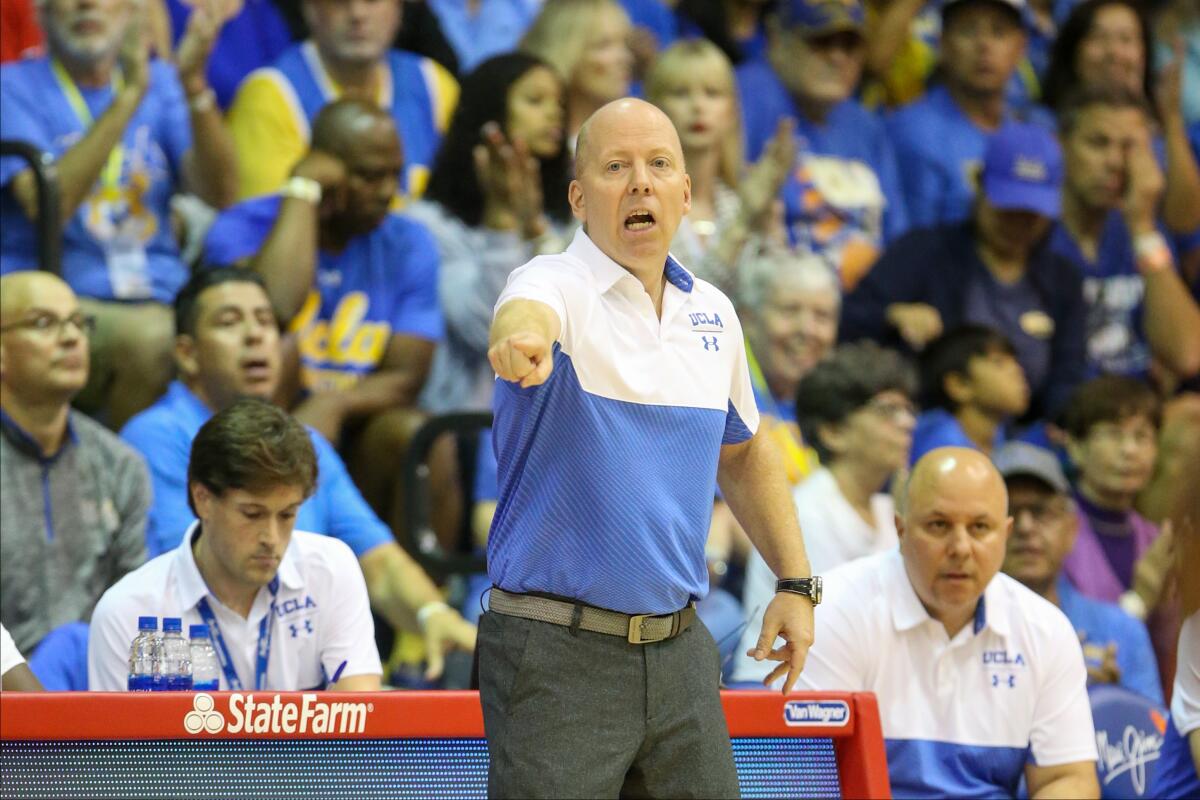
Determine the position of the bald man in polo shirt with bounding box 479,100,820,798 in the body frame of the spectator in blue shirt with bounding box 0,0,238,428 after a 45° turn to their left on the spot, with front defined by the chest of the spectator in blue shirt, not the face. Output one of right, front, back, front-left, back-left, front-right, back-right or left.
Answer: front-right

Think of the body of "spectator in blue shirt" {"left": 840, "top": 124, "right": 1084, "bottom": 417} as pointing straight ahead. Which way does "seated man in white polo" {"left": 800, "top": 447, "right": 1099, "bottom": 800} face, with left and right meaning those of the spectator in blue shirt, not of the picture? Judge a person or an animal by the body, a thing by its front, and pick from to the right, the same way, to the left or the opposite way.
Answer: the same way

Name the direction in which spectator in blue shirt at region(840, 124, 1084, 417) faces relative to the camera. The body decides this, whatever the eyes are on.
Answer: toward the camera

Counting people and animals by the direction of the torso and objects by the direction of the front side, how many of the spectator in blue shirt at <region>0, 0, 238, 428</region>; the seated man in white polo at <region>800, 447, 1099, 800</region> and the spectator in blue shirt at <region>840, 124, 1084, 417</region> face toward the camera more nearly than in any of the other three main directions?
3

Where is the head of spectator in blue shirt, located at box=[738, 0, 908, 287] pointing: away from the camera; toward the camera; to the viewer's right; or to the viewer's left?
toward the camera

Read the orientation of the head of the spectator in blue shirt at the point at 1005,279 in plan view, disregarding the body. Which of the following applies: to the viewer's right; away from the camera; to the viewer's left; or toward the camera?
toward the camera

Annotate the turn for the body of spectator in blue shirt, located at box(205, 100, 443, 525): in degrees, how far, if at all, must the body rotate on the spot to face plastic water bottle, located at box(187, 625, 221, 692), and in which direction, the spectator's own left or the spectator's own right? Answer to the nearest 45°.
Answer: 0° — they already face it

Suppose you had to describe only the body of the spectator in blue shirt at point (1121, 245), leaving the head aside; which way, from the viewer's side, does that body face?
toward the camera

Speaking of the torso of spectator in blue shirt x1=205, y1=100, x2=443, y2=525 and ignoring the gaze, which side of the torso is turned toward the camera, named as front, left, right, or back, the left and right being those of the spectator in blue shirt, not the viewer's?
front

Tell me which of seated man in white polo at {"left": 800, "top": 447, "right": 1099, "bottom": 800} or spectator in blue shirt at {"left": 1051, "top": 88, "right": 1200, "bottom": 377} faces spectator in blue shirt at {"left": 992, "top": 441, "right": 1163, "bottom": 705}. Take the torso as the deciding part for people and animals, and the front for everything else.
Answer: spectator in blue shirt at {"left": 1051, "top": 88, "right": 1200, "bottom": 377}

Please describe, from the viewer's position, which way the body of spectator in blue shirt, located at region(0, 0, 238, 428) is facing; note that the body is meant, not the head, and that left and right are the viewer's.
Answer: facing the viewer

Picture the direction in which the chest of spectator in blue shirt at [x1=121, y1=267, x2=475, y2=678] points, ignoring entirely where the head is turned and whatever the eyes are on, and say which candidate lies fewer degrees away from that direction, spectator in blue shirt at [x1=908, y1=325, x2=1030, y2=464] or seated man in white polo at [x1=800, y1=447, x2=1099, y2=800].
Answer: the seated man in white polo

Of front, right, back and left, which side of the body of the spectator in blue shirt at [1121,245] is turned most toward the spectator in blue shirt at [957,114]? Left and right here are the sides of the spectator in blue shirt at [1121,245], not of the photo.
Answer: back

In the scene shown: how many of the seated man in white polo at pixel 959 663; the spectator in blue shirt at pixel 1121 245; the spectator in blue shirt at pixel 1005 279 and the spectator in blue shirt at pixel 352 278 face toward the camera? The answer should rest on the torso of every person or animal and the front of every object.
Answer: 4

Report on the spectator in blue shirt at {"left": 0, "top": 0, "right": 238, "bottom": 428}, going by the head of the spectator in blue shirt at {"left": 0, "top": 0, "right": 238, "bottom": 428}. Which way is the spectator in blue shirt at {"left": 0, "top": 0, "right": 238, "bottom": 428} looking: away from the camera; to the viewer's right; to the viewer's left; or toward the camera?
toward the camera

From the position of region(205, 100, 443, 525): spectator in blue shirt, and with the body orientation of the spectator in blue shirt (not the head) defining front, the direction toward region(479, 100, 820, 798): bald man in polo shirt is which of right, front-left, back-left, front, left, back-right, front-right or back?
front

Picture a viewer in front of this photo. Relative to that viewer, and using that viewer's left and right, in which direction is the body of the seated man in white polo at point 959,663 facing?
facing the viewer
